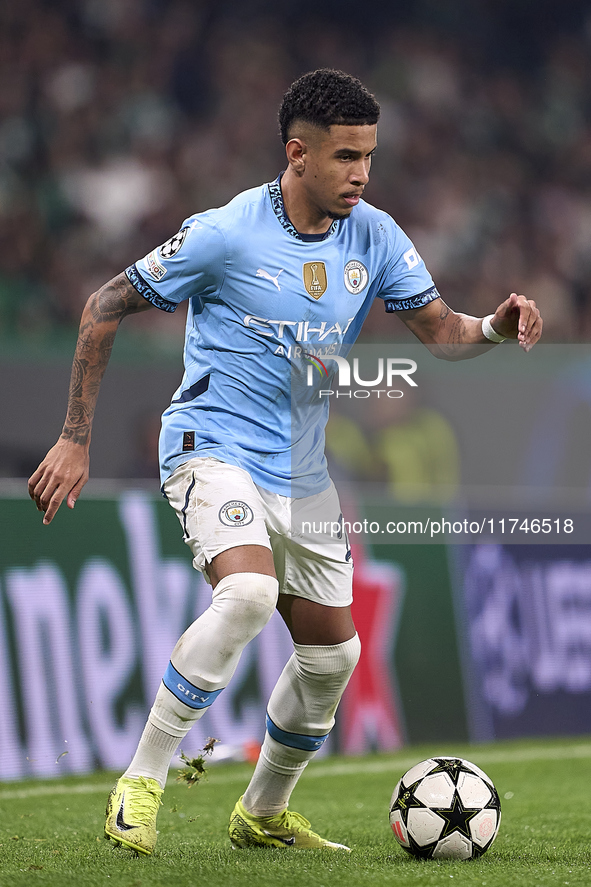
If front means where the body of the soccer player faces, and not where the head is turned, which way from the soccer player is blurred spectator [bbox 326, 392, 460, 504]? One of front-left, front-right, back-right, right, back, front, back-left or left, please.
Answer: back-left

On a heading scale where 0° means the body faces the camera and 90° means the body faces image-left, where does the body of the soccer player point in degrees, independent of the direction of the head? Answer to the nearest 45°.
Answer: approximately 315°
